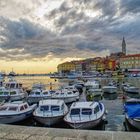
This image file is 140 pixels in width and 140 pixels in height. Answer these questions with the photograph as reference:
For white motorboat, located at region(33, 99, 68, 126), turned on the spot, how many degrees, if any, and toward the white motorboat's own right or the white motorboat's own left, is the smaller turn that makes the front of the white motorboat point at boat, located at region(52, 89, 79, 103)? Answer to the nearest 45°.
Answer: approximately 180°

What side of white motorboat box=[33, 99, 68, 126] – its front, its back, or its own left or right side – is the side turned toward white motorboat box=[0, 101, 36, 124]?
right

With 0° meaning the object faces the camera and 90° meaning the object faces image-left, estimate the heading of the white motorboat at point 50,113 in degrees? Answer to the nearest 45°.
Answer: approximately 0°

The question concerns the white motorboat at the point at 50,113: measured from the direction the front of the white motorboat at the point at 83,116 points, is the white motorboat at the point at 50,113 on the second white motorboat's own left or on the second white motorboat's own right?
on the second white motorboat's own right

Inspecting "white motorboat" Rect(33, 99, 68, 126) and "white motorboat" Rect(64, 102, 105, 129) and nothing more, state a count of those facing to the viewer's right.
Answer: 0

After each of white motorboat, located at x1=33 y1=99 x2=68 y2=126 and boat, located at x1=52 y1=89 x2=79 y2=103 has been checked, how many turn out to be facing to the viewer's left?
0

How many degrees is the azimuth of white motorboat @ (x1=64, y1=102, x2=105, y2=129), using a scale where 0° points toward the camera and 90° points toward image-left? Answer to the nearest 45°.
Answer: approximately 45°

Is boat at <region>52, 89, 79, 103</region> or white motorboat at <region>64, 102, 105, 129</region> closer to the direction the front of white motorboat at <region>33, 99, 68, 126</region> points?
the white motorboat

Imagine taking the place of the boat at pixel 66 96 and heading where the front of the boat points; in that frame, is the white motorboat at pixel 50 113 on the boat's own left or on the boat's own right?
on the boat's own right

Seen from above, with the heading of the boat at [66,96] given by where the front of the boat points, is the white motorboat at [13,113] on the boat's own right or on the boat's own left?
on the boat's own right

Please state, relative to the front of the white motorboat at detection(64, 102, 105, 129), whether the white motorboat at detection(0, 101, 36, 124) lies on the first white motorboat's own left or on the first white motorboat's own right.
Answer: on the first white motorboat's own right

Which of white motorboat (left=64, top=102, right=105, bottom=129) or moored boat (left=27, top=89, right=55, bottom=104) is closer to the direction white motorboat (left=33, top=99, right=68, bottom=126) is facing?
the white motorboat

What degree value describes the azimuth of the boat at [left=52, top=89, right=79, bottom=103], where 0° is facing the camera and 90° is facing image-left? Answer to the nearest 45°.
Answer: approximately 315°
